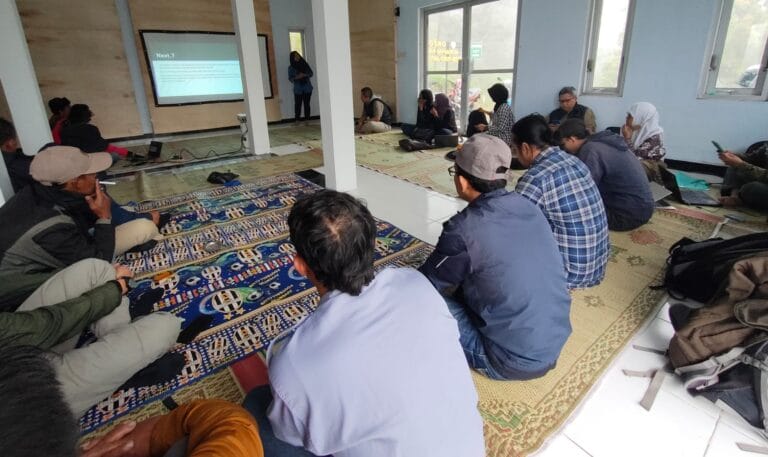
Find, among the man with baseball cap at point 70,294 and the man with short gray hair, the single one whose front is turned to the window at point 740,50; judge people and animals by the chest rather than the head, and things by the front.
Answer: the man with baseball cap

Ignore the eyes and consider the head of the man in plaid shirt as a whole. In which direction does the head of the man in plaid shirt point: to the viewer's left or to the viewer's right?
to the viewer's left

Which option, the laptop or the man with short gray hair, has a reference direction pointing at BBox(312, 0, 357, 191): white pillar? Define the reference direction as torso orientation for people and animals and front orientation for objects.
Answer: the man with short gray hair

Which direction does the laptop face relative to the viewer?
to the viewer's right

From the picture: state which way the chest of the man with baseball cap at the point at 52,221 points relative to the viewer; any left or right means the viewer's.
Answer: facing to the right of the viewer

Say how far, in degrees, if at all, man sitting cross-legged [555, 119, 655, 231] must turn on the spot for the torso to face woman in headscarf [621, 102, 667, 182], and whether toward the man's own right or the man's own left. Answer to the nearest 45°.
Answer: approximately 45° to the man's own right

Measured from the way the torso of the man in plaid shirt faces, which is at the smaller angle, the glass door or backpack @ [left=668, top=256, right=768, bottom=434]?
the glass door

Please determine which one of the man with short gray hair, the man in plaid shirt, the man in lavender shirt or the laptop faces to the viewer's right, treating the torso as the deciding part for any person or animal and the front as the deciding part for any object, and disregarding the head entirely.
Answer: the laptop

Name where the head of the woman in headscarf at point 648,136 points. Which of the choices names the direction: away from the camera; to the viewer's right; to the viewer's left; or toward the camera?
to the viewer's left

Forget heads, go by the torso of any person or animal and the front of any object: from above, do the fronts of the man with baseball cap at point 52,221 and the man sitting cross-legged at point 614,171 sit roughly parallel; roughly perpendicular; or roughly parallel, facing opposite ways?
roughly perpendicular

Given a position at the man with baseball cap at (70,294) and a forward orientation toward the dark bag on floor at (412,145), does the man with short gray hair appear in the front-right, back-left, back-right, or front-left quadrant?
front-right

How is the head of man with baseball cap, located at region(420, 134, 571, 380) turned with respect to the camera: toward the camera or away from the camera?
away from the camera

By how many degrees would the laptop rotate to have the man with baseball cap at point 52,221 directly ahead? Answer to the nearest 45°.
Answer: approximately 135° to its right
